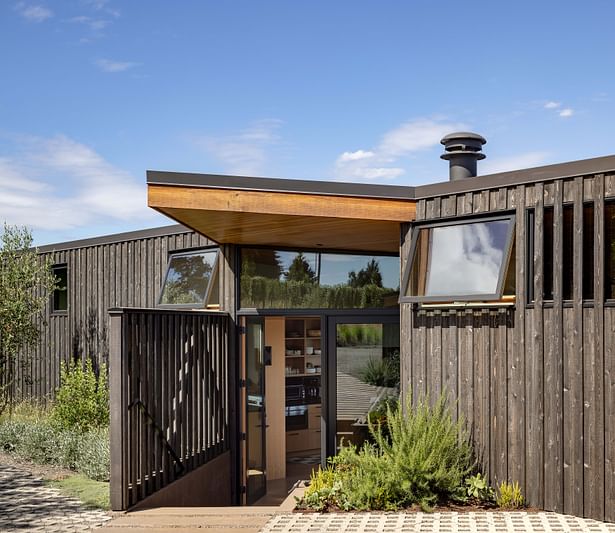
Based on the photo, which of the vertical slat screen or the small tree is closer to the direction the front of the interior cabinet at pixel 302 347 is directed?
the vertical slat screen

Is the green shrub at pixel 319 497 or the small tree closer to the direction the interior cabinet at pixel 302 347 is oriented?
the green shrub

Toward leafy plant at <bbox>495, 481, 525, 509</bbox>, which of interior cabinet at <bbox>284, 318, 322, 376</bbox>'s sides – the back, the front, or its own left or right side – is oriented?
front

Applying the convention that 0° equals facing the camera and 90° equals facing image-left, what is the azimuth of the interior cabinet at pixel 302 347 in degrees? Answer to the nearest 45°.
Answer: approximately 0°

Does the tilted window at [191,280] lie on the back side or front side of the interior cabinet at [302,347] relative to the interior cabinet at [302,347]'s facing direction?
on the front side

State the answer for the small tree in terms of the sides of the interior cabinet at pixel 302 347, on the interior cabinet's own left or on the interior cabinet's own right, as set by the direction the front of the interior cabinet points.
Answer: on the interior cabinet's own right

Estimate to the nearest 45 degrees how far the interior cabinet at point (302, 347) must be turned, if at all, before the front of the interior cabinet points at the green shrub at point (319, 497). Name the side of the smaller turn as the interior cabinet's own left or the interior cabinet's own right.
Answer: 0° — it already faces it

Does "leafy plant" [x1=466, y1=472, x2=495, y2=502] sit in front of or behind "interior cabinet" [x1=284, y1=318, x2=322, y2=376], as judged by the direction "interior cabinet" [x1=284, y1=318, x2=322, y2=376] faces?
in front

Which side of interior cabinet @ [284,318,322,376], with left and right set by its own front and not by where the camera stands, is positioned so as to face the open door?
front

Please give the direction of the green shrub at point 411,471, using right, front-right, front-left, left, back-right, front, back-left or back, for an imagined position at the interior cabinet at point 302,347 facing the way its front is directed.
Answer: front

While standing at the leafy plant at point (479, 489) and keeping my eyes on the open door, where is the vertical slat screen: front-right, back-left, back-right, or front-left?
front-left
